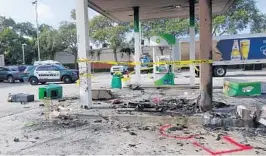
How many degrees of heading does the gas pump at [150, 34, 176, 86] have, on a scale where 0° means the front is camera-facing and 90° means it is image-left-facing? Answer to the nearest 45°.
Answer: approximately 0°

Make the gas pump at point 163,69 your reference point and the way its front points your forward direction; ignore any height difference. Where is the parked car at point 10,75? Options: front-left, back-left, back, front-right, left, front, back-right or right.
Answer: back-right

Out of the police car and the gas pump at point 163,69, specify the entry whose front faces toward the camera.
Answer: the gas pump

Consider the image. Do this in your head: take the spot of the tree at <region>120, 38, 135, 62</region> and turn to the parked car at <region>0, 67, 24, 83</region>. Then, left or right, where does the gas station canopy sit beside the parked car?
left

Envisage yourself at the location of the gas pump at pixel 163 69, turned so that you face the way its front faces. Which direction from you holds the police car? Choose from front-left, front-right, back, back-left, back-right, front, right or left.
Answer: back-right

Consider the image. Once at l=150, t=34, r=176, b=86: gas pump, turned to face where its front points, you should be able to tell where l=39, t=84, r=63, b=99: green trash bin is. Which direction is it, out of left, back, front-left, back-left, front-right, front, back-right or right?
front-right

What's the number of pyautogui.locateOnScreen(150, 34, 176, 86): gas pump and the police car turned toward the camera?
1
